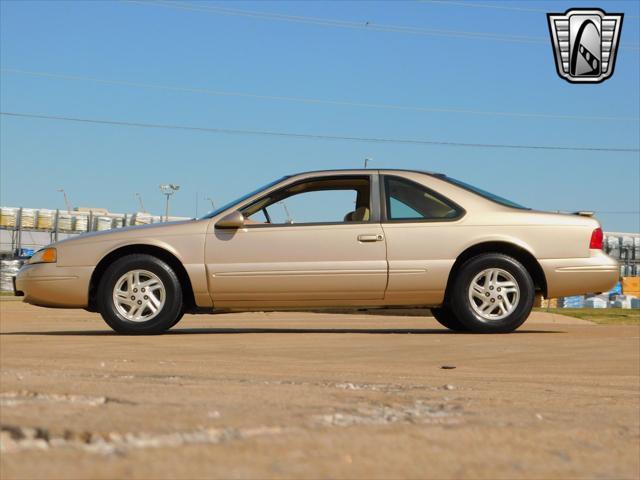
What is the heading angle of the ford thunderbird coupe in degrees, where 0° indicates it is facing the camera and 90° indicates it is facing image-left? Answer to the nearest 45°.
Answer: approximately 90°
